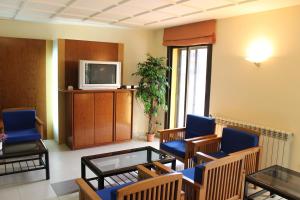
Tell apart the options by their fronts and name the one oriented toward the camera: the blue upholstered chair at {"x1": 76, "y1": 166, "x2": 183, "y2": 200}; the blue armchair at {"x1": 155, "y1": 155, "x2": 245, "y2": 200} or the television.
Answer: the television

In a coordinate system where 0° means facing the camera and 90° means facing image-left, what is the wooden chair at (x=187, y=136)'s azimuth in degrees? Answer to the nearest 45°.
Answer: approximately 45°

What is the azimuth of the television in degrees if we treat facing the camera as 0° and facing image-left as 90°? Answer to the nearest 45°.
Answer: approximately 0°

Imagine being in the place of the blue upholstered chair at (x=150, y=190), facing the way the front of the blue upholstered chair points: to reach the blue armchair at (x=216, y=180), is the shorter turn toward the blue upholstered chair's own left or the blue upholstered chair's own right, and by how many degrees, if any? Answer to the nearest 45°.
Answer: approximately 90° to the blue upholstered chair's own right

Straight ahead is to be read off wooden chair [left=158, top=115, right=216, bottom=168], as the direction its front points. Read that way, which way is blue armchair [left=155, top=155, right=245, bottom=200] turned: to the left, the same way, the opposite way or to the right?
to the right

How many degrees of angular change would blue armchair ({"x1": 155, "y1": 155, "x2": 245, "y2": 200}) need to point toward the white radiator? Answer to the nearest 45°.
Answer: approximately 90° to its right

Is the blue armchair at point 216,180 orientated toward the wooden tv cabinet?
yes

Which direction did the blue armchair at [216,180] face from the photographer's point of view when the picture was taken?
facing away from the viewer and to the left of the viewer

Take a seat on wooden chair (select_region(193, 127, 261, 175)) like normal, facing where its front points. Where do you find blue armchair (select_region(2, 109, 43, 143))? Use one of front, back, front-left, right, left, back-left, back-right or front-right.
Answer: front-right

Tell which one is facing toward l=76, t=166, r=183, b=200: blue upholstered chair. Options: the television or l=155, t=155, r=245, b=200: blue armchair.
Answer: the television

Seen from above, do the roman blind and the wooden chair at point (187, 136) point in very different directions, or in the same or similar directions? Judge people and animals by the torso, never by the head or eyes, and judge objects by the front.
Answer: same or similar directions

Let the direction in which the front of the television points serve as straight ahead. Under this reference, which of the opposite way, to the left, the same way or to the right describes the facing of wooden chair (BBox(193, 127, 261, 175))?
to the right

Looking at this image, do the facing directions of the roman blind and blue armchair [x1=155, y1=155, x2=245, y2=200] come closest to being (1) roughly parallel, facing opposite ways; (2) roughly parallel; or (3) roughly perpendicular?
roughly perpendicular

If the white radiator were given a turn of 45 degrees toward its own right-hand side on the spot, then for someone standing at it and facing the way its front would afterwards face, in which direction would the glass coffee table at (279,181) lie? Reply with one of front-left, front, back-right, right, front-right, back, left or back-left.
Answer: left

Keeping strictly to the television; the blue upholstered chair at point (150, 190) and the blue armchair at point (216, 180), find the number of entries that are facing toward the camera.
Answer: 1

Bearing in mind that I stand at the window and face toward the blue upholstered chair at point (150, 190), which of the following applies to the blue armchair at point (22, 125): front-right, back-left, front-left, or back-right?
front-right
